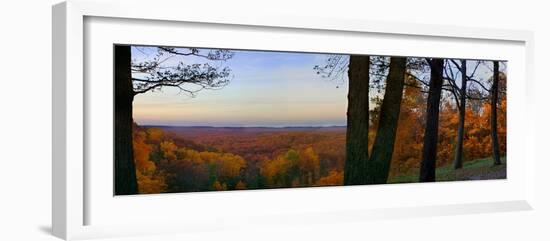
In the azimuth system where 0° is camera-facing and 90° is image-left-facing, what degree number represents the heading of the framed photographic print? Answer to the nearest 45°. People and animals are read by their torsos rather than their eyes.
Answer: approximately 315°
